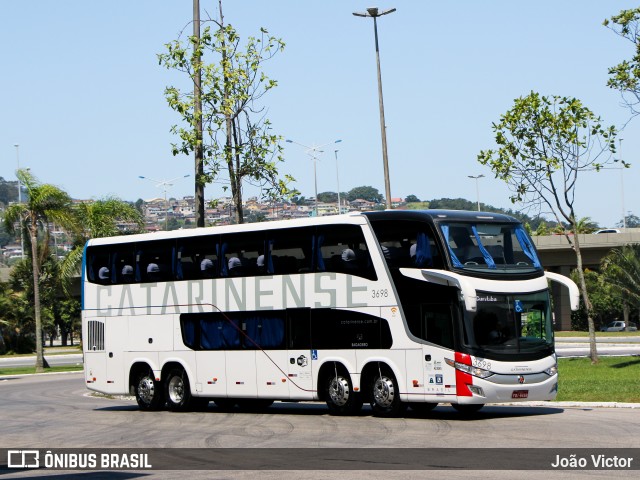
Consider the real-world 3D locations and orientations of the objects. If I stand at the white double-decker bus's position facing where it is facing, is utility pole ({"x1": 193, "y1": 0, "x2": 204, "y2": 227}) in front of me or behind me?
behind

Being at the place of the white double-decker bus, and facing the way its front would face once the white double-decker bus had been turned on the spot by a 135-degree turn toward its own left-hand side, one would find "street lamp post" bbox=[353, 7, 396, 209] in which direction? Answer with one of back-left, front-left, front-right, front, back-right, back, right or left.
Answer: front

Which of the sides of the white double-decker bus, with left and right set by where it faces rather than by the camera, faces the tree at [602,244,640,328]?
left

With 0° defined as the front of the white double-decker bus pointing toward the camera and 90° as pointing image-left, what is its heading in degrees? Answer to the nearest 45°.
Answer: approximately 315°
